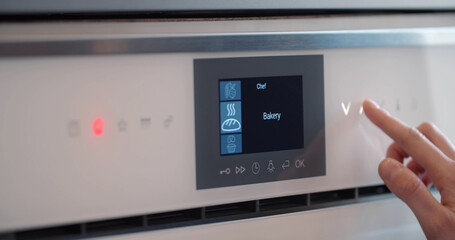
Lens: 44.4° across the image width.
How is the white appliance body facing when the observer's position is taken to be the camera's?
facing the viewer and to the right of the viewer
